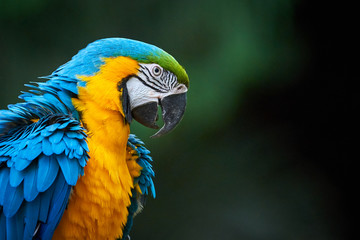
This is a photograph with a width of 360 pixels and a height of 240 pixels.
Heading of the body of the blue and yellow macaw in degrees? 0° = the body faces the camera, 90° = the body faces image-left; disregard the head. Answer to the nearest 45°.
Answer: approximately 315°
